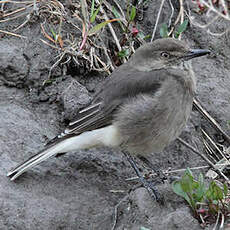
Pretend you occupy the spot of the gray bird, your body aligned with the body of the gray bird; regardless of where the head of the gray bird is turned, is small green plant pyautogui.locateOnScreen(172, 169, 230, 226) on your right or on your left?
on your right

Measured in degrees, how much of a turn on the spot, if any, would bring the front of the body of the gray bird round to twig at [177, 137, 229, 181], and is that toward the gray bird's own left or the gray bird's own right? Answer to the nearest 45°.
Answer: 0° — it already faces it

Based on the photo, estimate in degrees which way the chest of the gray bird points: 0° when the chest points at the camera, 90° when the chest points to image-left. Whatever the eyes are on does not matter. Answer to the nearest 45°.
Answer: approximately 270°

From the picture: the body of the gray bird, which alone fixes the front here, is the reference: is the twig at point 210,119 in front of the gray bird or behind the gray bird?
in front

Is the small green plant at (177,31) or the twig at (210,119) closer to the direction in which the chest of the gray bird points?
the twig

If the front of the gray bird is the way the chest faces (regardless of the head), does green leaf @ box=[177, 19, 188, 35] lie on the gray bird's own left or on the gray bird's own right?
on the gray bird's own left

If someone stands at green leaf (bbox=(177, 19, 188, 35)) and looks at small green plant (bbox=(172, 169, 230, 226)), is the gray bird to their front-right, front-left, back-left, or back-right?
front-right

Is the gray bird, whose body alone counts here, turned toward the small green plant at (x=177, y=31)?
no

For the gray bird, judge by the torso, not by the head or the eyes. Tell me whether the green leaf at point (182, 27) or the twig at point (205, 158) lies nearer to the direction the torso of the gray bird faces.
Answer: the twig

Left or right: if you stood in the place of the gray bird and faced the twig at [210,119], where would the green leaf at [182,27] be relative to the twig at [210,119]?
left

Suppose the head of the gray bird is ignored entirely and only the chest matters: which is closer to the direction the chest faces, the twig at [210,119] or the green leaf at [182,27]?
the twig
